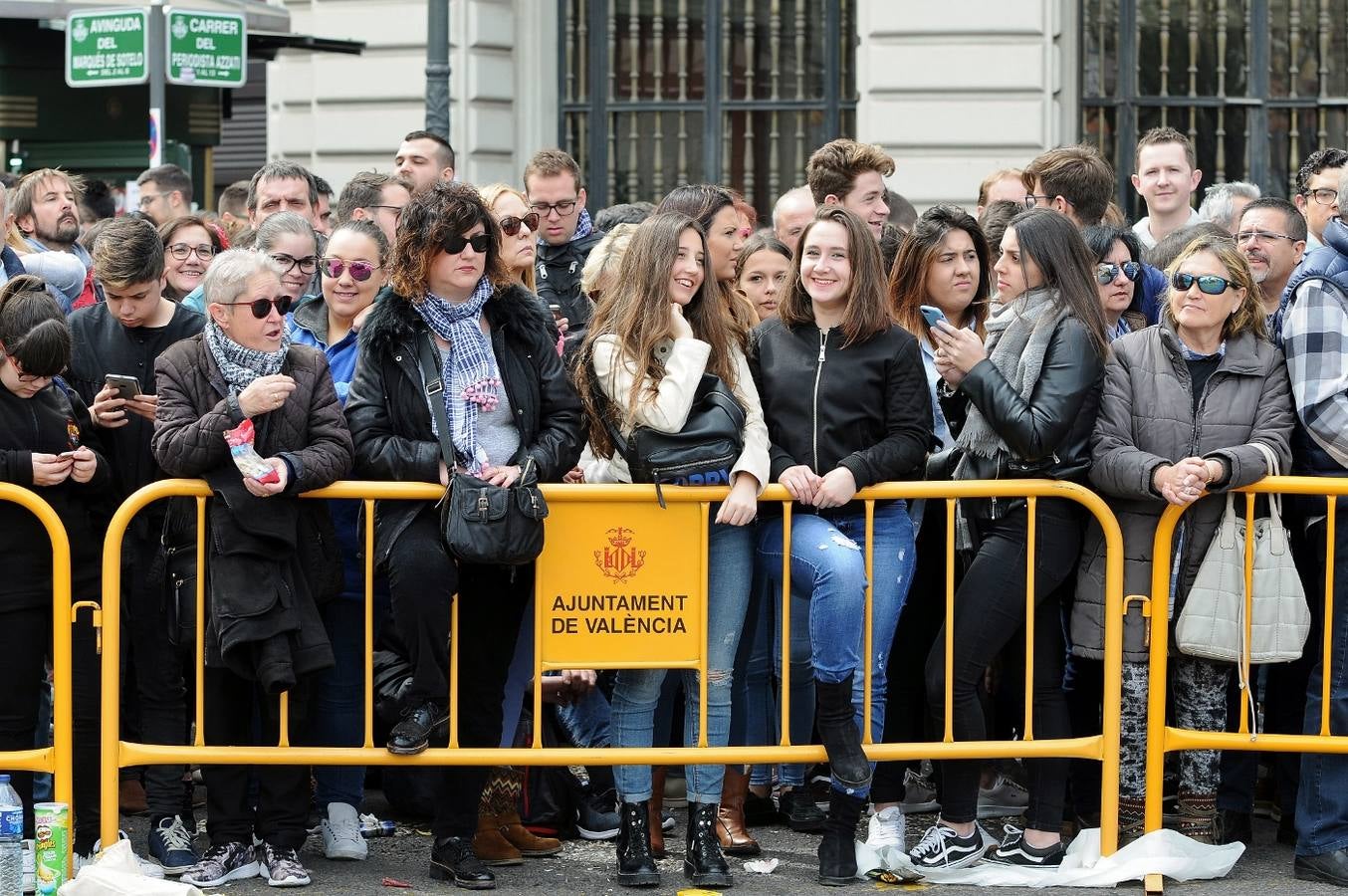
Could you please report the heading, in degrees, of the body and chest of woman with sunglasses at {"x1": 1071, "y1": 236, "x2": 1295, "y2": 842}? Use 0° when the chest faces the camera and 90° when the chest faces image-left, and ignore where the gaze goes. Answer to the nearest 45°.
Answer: approximately 0°

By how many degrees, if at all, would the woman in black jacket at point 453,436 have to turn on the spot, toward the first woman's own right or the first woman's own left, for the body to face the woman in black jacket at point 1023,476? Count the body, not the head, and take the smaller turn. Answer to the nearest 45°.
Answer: approximately 90° to the first woman's own left

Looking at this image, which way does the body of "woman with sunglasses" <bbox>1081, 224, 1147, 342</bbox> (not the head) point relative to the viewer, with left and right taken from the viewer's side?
facing the viewer and to the right of the viewer

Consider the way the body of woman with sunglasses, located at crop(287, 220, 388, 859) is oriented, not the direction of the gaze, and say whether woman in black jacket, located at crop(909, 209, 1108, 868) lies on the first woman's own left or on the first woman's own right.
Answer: on the first woman's own left

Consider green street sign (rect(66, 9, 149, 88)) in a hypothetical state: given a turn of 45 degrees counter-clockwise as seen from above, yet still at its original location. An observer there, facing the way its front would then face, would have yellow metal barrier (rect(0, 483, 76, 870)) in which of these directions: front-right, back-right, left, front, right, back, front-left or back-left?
front-right

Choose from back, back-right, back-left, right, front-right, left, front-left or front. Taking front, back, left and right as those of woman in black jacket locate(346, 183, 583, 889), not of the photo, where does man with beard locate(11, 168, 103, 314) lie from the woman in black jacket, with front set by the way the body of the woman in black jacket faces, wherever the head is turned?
back-right

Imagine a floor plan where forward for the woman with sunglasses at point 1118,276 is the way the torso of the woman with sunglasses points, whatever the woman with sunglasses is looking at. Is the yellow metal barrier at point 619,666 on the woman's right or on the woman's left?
on the woman's right

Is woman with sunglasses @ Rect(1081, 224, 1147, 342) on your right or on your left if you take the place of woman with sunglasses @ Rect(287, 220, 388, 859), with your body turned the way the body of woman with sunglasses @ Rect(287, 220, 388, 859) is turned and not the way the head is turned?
on your left

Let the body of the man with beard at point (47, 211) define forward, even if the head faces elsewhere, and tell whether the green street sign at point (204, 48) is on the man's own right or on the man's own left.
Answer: on the man's own left

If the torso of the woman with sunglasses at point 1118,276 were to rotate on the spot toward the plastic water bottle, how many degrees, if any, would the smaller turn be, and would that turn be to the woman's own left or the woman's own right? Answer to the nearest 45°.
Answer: approximately 90° to the woman's own right

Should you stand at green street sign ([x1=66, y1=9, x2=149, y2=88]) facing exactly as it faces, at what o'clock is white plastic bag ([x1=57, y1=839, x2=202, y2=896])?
The white plastic bag is roughly at 12 o'clock from the green street sign.
